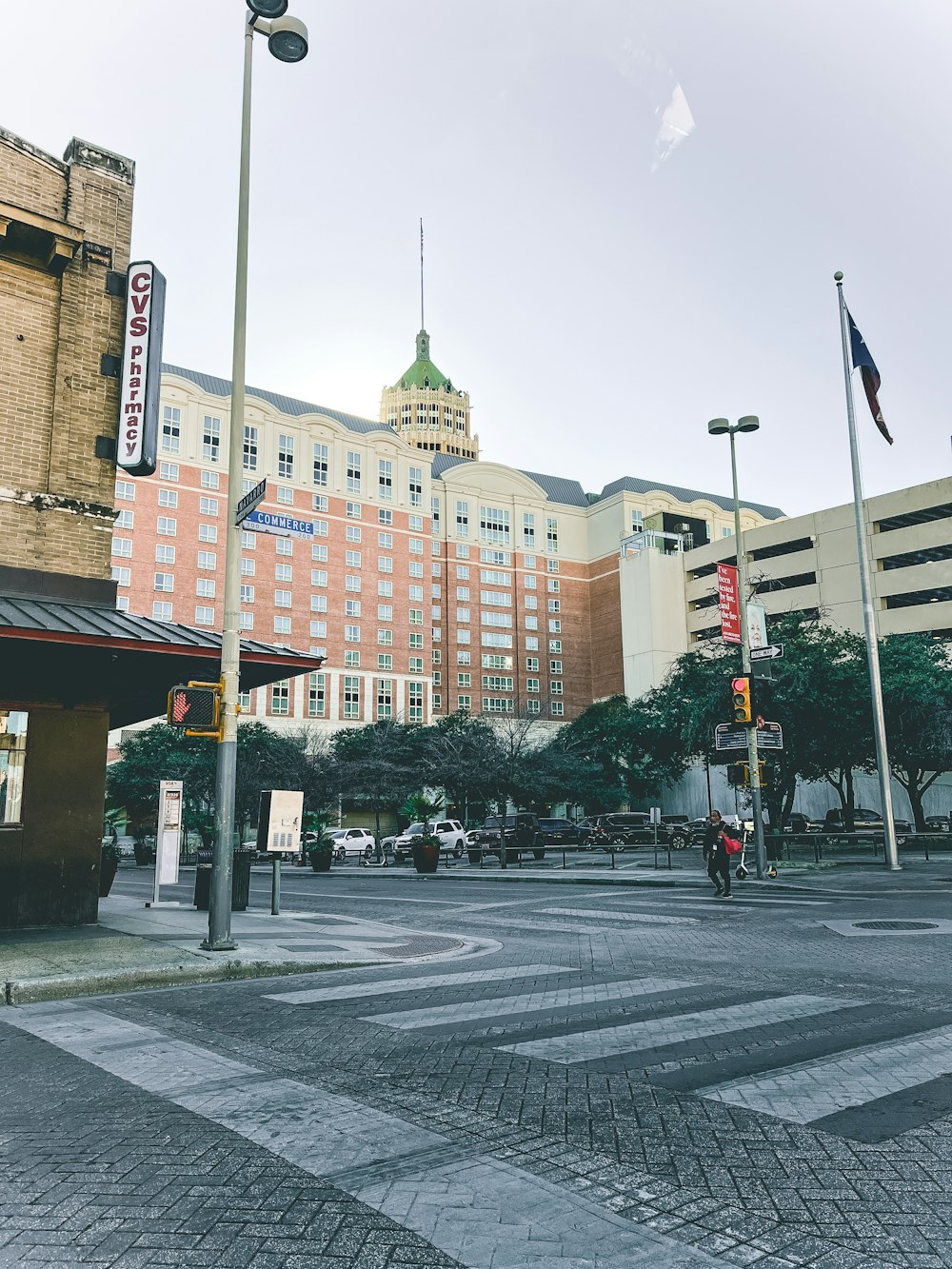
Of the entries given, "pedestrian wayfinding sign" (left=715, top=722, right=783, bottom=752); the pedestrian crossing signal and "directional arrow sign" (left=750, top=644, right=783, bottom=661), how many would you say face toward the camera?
3

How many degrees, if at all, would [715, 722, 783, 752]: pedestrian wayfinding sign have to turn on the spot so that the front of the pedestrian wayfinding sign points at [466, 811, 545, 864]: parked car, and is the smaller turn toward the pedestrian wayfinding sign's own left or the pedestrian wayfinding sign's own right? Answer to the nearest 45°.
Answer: approximately 135° to the pedestrian wayfinding sign's own right

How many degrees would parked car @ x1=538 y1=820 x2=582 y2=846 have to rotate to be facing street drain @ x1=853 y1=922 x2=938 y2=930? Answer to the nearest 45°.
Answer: approximately 90° to its right

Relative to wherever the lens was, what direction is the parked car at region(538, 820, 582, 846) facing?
facing to the right of the viewer

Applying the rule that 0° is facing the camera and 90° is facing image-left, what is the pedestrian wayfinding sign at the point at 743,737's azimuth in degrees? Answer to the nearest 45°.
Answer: approximately 0°
